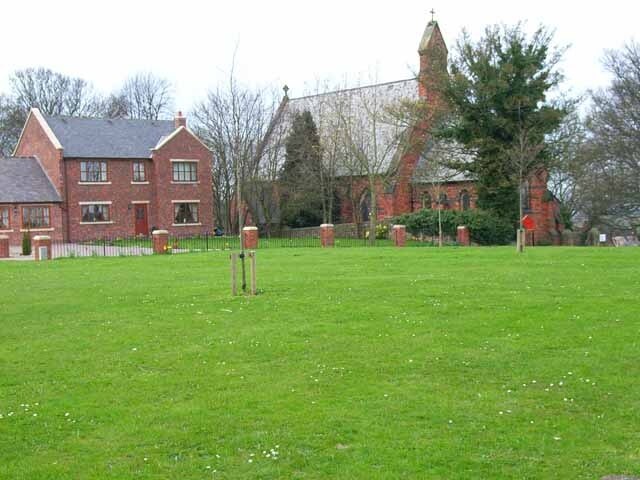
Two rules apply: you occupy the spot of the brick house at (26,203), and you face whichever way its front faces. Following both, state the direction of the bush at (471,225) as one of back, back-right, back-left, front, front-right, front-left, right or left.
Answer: front-left

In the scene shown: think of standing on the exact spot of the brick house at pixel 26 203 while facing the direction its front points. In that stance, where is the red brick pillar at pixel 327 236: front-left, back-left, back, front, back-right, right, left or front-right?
front-left

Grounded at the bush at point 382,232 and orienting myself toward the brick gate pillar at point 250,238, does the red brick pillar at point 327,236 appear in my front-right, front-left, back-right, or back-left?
front-left

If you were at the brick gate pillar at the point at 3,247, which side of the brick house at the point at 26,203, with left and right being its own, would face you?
front

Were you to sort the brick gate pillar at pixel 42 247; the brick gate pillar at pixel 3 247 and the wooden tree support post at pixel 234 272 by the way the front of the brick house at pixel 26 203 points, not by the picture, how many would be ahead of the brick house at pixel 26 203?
3

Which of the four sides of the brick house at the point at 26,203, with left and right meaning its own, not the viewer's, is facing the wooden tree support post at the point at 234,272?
front

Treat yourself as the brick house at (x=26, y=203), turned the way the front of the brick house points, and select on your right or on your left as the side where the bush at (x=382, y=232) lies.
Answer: on your left

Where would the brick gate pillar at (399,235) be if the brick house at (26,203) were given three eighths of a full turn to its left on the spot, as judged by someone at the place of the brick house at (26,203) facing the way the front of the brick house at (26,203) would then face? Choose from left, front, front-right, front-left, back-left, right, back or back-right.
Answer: right

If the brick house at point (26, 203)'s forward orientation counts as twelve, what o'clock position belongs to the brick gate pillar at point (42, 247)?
The brick gate pillar is roughly at 12 o'clock from the brick house.

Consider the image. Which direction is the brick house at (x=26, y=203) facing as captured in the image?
toward the camera
